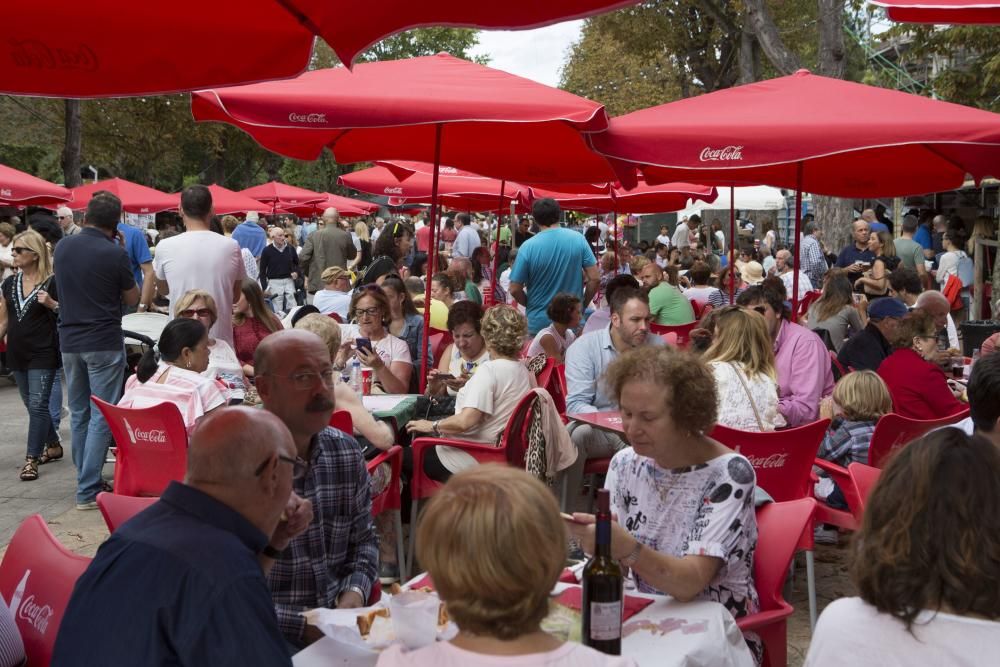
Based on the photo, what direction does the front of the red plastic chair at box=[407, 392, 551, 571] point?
to the viewer's left

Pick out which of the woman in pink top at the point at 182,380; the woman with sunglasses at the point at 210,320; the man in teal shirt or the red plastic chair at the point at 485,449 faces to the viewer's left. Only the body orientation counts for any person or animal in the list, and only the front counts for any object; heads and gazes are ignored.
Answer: the red plastic chair

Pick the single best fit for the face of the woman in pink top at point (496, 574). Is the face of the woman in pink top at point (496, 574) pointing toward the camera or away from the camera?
away from the camera

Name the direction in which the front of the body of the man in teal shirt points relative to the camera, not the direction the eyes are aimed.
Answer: away from the camera

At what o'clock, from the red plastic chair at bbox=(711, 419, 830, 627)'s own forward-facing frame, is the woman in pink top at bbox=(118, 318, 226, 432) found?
The woman in pink top is roughly at 9 o'clock from the red plastic chair.

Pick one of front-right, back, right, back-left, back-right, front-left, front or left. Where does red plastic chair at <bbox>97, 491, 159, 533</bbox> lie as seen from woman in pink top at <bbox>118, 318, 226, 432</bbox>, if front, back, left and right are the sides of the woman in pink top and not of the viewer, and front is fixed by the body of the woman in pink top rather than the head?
back-right

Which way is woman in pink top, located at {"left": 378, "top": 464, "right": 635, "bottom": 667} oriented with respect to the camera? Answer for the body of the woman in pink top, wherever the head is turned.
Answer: away from the camera

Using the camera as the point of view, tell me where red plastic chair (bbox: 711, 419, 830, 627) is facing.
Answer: facing away from the viewer
